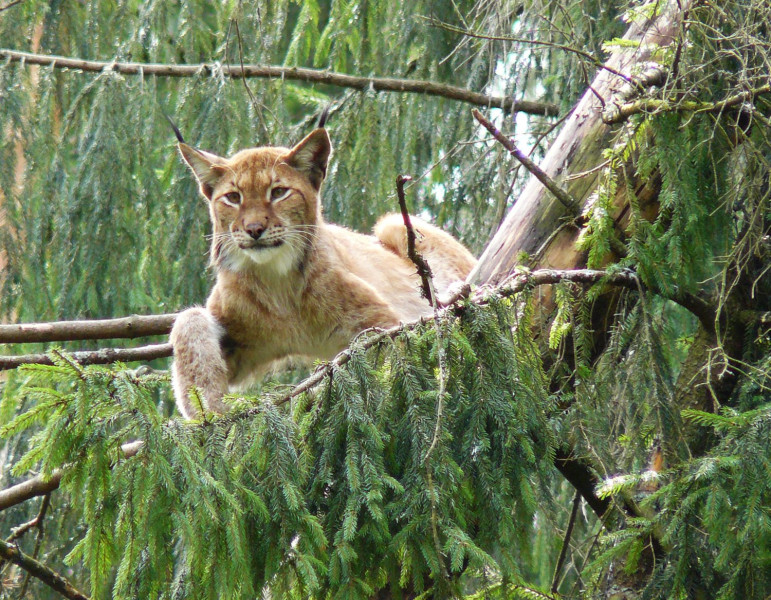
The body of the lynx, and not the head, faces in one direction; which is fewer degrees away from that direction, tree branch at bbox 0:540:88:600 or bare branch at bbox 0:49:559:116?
the tree branch

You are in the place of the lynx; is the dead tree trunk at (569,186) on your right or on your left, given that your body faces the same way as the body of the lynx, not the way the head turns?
on your left

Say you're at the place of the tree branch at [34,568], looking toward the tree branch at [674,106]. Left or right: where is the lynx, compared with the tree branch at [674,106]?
left

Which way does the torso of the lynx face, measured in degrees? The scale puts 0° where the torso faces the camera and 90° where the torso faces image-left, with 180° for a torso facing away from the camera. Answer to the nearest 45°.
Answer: approximately 45°

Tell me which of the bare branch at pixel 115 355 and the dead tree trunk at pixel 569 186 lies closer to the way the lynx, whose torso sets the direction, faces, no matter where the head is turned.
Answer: the bare branch

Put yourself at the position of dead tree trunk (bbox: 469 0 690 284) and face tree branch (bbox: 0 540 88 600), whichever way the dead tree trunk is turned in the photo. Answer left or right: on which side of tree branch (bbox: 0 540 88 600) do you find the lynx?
right

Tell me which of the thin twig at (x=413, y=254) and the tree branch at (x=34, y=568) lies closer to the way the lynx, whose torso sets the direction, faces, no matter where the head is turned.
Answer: the tree branch

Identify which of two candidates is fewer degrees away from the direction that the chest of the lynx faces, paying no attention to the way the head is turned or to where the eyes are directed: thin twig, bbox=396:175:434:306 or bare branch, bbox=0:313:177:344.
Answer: the bare branch
